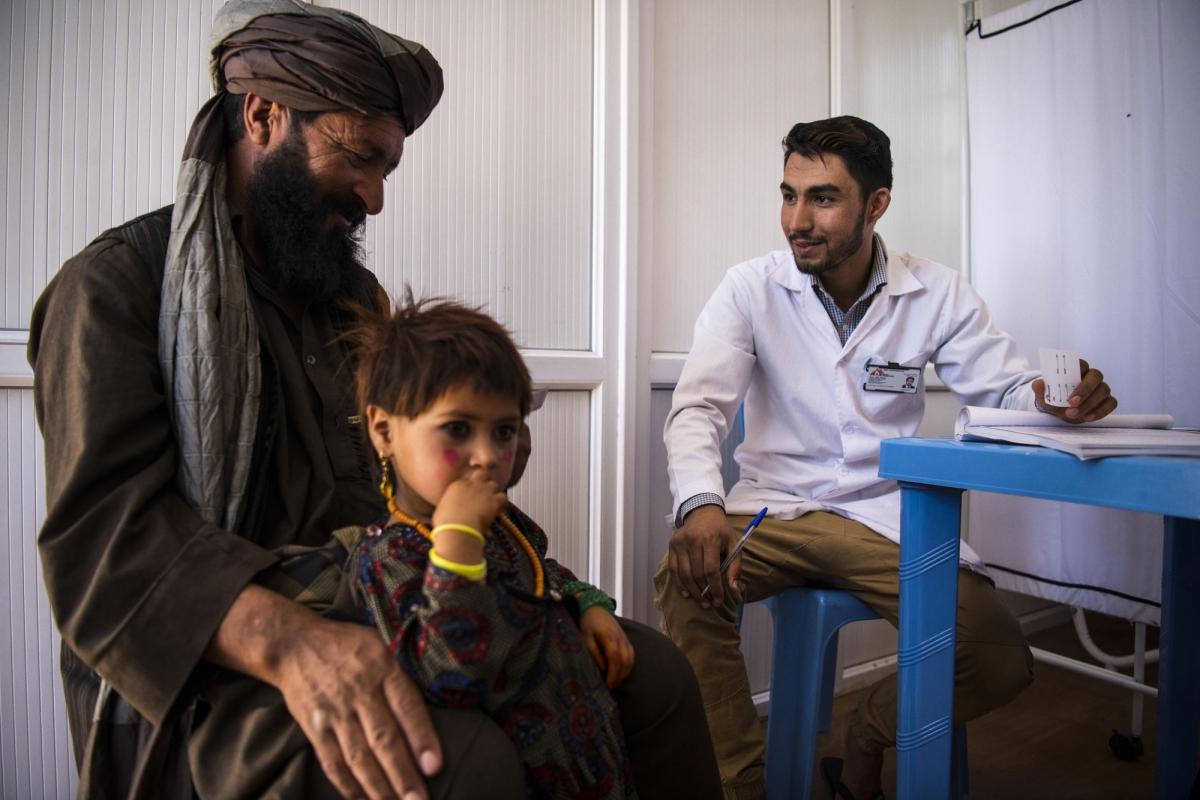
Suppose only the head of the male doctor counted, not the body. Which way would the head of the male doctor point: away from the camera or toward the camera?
toward the camera

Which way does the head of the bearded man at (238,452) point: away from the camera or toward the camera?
toward the camera

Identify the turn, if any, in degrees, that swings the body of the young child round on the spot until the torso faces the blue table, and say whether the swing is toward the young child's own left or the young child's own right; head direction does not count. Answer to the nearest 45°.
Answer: approximately 45° to the young child's own left

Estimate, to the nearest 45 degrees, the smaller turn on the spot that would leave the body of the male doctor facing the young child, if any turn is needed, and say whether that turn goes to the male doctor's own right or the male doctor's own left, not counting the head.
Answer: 0° — they already face them

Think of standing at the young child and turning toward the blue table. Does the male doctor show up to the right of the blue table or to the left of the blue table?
left

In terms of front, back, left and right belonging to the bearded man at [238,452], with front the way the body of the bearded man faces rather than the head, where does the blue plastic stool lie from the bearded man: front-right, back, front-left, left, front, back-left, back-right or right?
front-left

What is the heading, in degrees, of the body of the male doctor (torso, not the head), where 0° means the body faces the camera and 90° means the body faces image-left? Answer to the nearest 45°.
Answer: approximately 0°

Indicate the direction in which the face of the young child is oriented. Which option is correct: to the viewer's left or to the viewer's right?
to the viewer's right

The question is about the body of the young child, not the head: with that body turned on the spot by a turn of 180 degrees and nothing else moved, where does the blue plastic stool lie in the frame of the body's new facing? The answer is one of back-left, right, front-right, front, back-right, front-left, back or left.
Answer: right

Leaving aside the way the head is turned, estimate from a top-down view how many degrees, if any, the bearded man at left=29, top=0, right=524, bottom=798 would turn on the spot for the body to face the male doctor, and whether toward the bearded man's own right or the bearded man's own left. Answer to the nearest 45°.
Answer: approximately 45° to the bearded man's own left

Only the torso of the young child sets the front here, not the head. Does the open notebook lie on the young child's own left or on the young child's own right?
on the young child's own left

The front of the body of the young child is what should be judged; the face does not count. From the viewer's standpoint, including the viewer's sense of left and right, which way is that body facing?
facing the viewer and to the right of the viewer

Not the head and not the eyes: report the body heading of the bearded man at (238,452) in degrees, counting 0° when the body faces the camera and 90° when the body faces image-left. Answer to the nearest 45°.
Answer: approximately 315°
